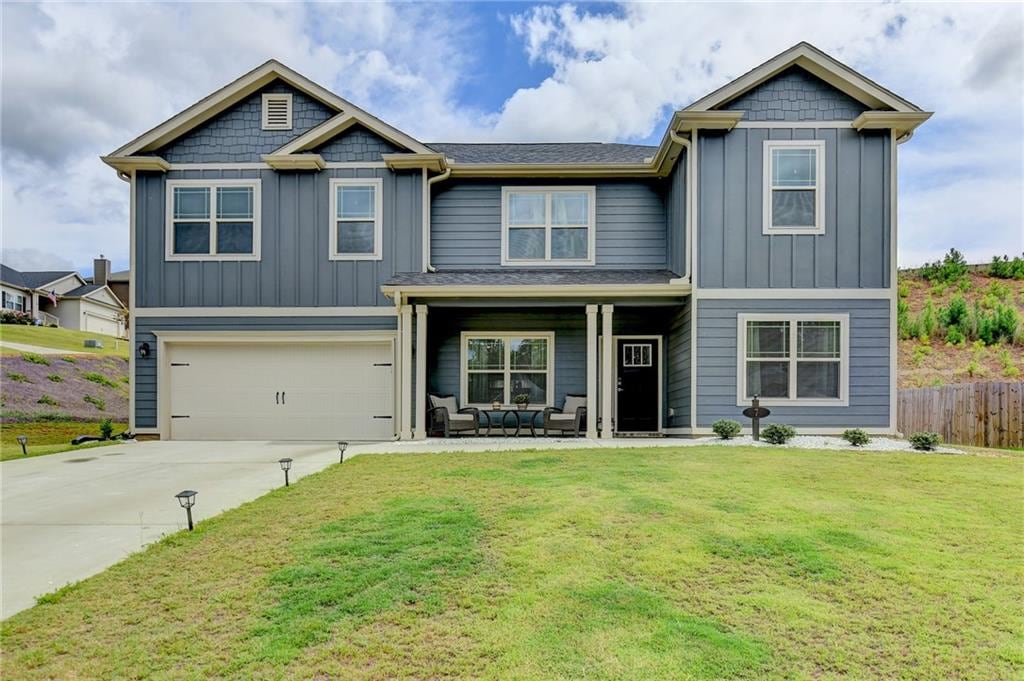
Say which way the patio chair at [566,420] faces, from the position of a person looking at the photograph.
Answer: facing the viewer and to the left of the viewer

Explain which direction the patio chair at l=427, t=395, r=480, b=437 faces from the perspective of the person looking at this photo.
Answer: facing the viewer and to the right of the viewer

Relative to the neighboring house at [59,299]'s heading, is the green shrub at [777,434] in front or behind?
in front

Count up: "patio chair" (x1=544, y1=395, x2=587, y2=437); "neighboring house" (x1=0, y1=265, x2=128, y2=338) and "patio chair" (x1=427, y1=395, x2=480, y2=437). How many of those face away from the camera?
0

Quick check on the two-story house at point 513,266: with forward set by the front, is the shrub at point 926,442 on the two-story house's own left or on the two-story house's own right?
on the two-story house's own left

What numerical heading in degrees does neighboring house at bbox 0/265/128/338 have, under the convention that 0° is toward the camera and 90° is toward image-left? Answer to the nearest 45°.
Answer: approximately 315°

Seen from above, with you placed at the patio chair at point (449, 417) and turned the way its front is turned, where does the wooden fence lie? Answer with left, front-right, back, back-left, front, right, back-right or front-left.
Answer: front-left

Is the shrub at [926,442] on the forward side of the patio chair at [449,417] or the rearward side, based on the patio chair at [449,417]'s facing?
on the forward side

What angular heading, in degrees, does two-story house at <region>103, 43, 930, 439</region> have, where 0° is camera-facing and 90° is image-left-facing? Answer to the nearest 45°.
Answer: approximately 0°
